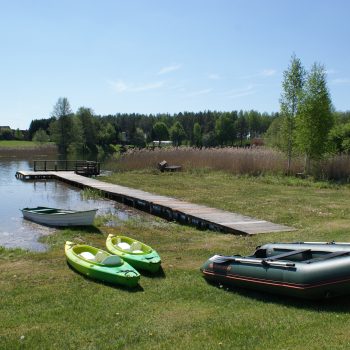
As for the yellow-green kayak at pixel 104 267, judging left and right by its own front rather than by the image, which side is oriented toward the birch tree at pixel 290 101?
right

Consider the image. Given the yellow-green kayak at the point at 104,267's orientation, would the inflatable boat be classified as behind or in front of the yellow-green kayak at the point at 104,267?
behind

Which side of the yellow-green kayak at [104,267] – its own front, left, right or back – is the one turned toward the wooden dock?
right

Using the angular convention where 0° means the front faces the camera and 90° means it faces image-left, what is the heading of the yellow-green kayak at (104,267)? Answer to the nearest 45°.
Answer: approximately 135°

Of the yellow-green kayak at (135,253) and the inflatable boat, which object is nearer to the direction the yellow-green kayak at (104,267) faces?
the yellow-green kayak
